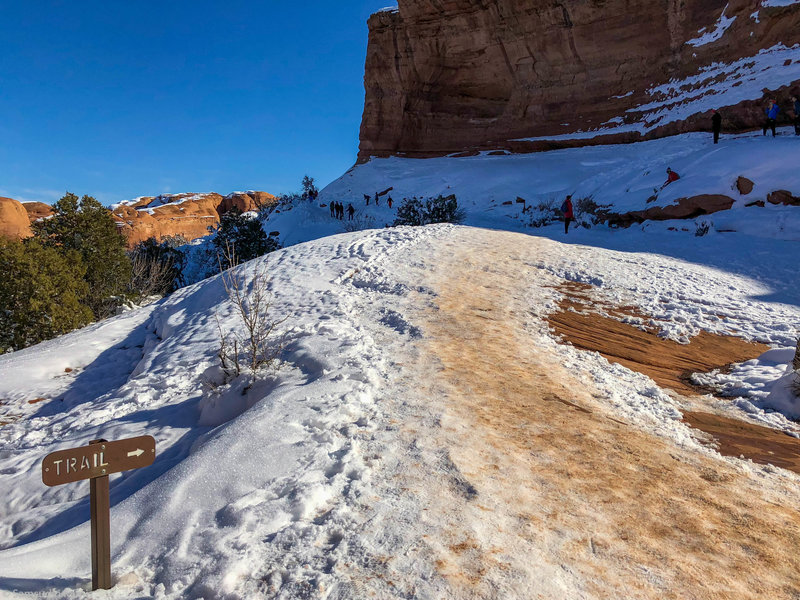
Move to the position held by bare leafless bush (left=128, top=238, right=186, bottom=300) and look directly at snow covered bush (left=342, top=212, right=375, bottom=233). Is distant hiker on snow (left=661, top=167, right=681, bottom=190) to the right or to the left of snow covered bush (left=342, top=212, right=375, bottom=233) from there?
right

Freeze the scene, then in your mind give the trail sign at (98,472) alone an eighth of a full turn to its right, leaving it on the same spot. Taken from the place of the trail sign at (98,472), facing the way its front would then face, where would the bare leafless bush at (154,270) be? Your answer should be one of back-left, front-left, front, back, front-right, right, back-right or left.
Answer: back-right

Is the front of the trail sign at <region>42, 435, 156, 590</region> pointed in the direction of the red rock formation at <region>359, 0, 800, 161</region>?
no

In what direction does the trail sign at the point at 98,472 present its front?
toward the camera

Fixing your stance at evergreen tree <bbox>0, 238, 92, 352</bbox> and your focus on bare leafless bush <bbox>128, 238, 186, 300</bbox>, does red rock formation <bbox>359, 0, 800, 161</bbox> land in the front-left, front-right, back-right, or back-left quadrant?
front-right

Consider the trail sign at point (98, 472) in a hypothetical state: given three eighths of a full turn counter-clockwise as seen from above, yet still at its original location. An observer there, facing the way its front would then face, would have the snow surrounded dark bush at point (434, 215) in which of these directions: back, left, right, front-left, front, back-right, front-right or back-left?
front

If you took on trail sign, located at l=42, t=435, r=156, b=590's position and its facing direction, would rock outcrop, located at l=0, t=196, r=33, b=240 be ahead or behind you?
behind

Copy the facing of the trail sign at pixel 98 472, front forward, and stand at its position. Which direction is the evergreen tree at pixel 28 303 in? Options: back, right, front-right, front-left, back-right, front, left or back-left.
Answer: back

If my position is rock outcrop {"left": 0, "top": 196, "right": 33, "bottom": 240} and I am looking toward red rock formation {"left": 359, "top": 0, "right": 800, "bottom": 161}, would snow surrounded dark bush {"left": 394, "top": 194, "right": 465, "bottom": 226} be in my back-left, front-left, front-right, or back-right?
front-right

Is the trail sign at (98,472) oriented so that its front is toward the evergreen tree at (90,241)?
no

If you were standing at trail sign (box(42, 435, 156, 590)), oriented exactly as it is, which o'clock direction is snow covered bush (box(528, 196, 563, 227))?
The snow covered bush is roughly at 8 o'clock from the trail sign.

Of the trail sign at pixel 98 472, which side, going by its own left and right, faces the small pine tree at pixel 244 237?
back

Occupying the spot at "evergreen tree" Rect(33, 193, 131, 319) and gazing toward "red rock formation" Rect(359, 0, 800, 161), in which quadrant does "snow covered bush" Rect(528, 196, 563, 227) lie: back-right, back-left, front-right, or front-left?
front-right

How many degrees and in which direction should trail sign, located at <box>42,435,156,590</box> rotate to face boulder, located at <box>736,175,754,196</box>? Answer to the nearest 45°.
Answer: approximately 90° to its left

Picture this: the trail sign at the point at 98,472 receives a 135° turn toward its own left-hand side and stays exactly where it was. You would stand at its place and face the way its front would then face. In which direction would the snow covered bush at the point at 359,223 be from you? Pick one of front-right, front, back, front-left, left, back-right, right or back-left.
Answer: front

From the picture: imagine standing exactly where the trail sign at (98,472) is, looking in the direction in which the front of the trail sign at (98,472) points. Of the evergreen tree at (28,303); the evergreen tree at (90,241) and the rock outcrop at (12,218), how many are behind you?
3

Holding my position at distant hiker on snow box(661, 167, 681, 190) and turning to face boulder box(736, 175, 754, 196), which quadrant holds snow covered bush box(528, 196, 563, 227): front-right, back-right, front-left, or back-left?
back-right
